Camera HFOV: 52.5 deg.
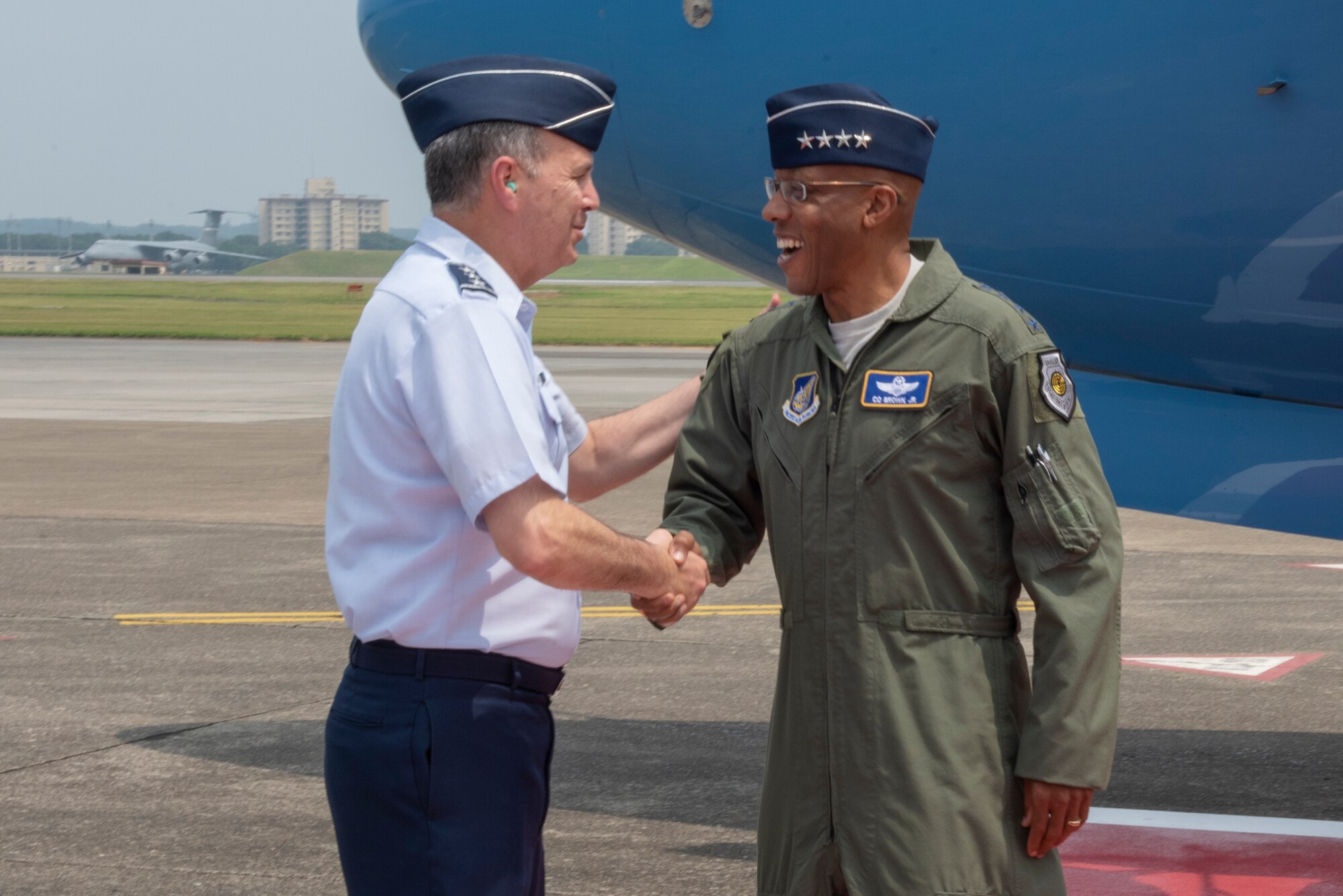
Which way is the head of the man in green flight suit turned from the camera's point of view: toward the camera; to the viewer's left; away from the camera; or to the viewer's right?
to the viewer's left

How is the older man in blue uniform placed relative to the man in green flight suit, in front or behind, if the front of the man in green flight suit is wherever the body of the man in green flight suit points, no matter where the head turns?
in front

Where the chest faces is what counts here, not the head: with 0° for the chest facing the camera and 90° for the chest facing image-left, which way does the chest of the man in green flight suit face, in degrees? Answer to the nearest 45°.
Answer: approximately 45°

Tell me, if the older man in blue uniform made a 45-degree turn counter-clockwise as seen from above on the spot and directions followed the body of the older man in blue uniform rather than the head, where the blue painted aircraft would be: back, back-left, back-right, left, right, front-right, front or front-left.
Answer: front

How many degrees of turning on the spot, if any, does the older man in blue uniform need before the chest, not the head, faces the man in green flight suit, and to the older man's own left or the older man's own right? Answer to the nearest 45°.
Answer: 0° — they already face them

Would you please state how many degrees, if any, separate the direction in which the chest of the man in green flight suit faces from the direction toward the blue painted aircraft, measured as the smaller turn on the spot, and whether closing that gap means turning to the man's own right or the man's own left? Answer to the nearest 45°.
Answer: approximately 135° to the man's own right

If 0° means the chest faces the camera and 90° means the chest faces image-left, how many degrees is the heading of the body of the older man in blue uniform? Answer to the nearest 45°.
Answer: approximately 270°

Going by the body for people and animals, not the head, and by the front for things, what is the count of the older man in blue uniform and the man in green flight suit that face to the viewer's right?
1
